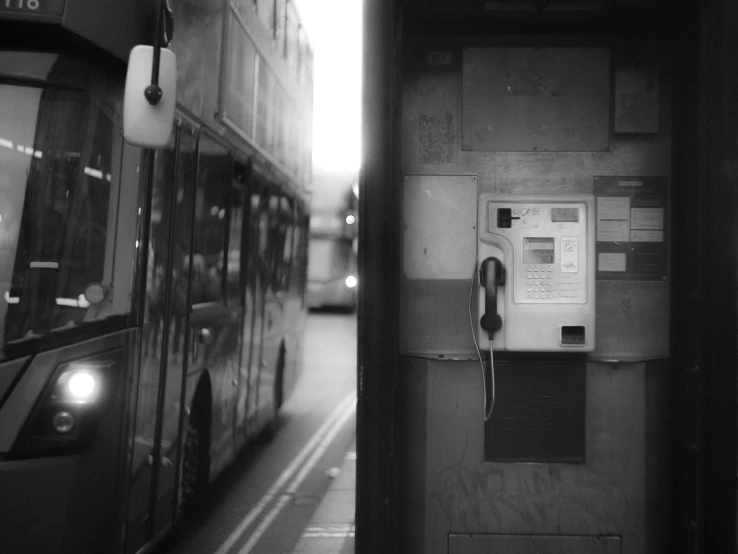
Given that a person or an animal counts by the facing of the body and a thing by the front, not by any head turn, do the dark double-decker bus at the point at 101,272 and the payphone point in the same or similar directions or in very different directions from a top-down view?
same or similar directions

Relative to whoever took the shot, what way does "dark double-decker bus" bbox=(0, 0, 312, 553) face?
facing the viewer and to the left of the viewer

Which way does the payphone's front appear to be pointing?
toward the camera

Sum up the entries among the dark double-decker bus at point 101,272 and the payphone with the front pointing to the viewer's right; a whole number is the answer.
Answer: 0

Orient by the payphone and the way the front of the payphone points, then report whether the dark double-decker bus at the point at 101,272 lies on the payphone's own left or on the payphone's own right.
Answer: on the payphone's own right
